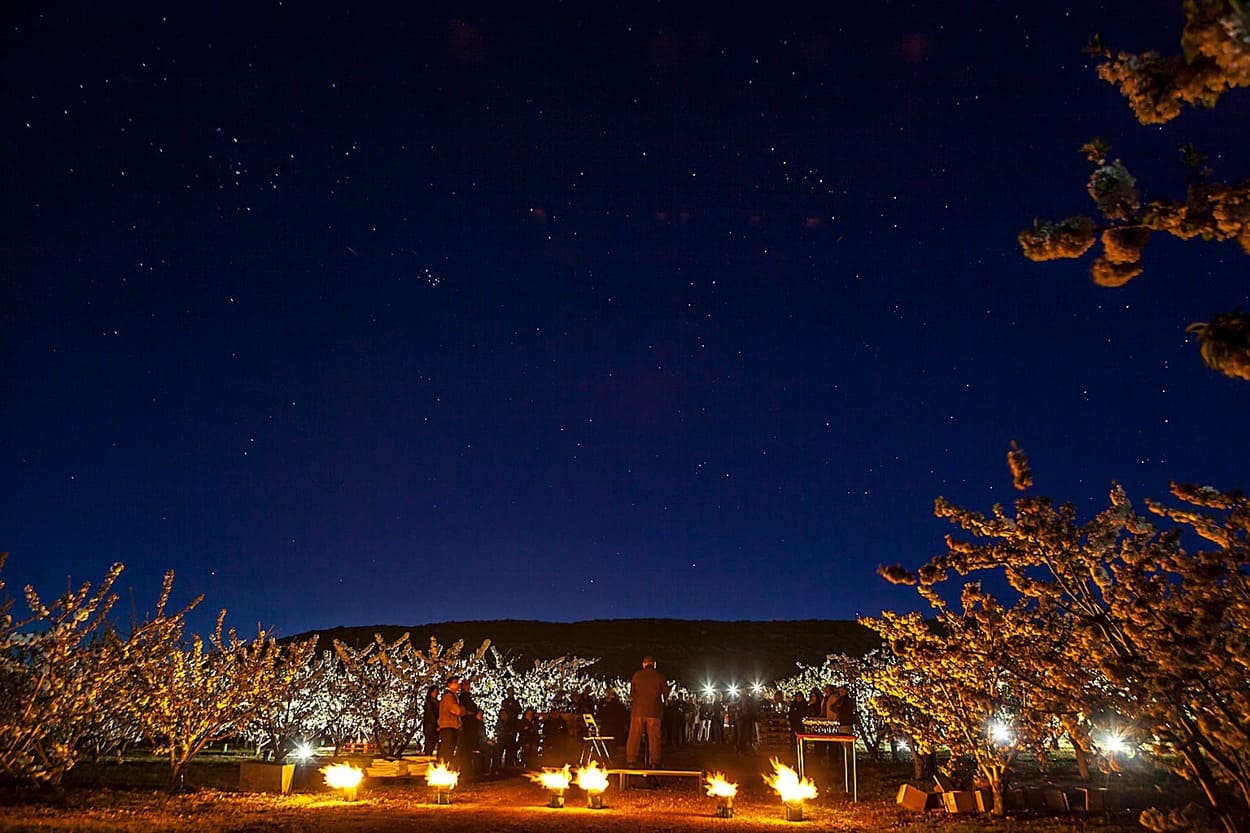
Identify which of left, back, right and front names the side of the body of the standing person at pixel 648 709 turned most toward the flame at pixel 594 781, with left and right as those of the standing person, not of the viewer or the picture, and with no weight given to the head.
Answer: back

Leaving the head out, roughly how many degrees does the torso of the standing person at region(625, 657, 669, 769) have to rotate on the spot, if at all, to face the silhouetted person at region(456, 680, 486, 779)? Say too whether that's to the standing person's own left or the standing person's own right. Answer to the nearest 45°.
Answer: approximately 90° to the standing person's own left

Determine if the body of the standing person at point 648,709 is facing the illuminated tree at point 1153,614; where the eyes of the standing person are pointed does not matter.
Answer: no

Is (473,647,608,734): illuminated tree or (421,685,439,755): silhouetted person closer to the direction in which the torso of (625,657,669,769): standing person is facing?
the illuminated tree

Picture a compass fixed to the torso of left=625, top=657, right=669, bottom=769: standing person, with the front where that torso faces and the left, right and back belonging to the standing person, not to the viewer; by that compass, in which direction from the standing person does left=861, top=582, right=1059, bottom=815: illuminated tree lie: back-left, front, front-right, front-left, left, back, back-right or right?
back-right

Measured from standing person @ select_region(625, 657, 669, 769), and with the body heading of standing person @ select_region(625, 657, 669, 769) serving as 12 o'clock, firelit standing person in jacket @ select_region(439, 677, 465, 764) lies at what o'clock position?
firelit standing person in jacket @ select_region(439, 677, 465, 764) is roughly at 9 o'clock from standing person @ select_region(625, 657, 669, 769).

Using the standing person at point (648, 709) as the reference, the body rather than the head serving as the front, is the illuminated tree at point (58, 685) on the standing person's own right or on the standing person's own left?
on the standing person's own left

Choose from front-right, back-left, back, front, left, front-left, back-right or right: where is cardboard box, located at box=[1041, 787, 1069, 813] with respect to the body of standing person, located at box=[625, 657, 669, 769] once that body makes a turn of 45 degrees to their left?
back

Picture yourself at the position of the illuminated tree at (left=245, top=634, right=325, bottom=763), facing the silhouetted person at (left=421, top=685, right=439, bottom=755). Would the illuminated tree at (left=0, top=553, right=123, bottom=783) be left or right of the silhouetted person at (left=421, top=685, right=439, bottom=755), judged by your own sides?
right

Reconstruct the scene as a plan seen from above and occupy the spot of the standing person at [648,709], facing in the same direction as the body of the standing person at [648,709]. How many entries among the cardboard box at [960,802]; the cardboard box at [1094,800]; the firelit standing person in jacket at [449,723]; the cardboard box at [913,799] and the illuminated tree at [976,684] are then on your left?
1

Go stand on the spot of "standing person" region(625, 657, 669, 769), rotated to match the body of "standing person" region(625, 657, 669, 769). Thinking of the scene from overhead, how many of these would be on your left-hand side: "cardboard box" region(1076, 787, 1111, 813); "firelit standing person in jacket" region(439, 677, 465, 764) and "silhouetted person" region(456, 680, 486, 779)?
2

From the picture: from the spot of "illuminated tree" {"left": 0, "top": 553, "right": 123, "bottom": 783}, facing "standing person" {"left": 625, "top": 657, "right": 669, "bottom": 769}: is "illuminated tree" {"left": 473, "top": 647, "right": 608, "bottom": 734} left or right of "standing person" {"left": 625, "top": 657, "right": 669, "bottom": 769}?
left

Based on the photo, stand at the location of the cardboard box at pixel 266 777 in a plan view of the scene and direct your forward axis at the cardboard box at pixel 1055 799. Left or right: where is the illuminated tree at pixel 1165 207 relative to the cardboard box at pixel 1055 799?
right

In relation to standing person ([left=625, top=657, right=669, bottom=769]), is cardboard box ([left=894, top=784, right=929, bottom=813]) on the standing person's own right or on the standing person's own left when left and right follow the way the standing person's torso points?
on the standing person's own right

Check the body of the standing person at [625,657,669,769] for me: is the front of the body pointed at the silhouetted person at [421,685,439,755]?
no

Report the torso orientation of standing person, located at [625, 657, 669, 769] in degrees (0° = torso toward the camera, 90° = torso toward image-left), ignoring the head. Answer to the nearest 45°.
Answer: approximately 180°

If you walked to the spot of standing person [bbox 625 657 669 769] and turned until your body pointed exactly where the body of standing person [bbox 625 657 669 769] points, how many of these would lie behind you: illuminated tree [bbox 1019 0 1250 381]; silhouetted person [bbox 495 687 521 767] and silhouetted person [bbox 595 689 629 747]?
1

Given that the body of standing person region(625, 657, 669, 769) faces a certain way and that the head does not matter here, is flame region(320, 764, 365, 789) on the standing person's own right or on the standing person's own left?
on the standing person's own left
